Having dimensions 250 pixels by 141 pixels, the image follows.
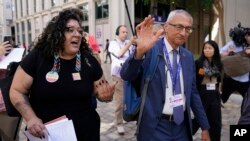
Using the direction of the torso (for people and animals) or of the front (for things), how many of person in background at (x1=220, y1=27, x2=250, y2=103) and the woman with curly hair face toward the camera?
2

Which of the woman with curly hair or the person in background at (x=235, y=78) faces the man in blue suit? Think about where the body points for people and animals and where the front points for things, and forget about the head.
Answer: the person in background

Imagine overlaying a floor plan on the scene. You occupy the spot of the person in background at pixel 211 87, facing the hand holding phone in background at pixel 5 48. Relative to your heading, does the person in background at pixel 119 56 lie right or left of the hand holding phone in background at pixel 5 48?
right

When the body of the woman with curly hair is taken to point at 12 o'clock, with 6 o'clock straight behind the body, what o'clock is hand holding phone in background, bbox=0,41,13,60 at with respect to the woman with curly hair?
The hand holding phone in background is roughly at 5 o'clock from the woman with curly hair.

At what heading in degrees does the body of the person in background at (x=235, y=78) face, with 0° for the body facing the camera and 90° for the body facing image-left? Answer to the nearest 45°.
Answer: approximately 0°

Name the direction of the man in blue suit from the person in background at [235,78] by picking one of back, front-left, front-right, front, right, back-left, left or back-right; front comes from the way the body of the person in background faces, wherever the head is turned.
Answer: front

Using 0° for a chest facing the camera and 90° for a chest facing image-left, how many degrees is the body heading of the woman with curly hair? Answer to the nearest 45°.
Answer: approximately 0°

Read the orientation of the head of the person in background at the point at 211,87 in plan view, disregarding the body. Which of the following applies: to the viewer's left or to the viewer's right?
to the viewer's left

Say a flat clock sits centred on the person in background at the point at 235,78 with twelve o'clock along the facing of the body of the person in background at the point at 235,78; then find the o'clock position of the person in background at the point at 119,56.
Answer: the person in background at the point at 119,56 is roughly at 2 o'clock from the person in background at the point at 235,78.
